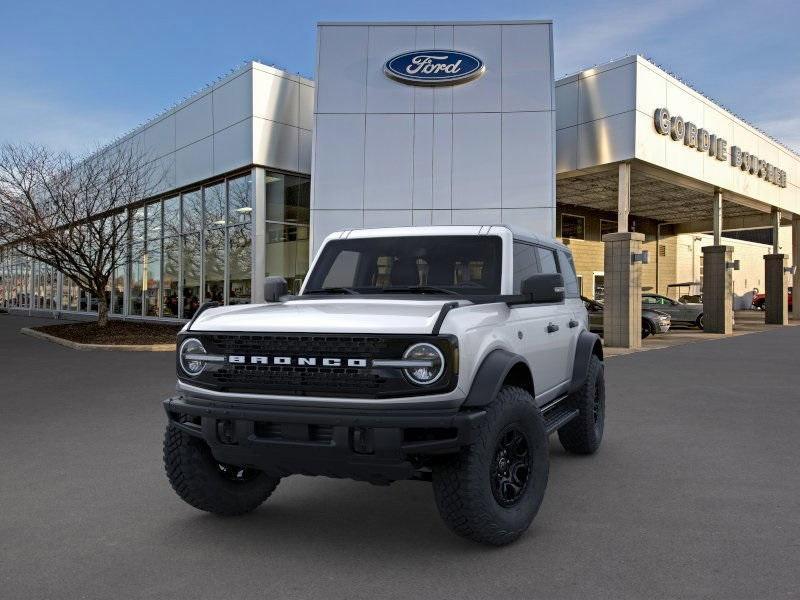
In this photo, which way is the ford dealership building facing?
toward the camera

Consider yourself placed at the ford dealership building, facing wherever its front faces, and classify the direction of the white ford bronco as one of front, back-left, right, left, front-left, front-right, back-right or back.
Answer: front

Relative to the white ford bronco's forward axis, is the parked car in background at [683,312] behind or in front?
behind

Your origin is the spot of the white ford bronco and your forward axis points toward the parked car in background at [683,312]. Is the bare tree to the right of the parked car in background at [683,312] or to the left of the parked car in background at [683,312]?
left

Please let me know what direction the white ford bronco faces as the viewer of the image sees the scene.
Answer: facing the viewer and to the left of the viewer

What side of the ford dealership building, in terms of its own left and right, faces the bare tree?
right

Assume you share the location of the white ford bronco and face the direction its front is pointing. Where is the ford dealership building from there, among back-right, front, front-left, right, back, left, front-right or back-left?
back-right

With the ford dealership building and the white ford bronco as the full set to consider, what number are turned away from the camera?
0
